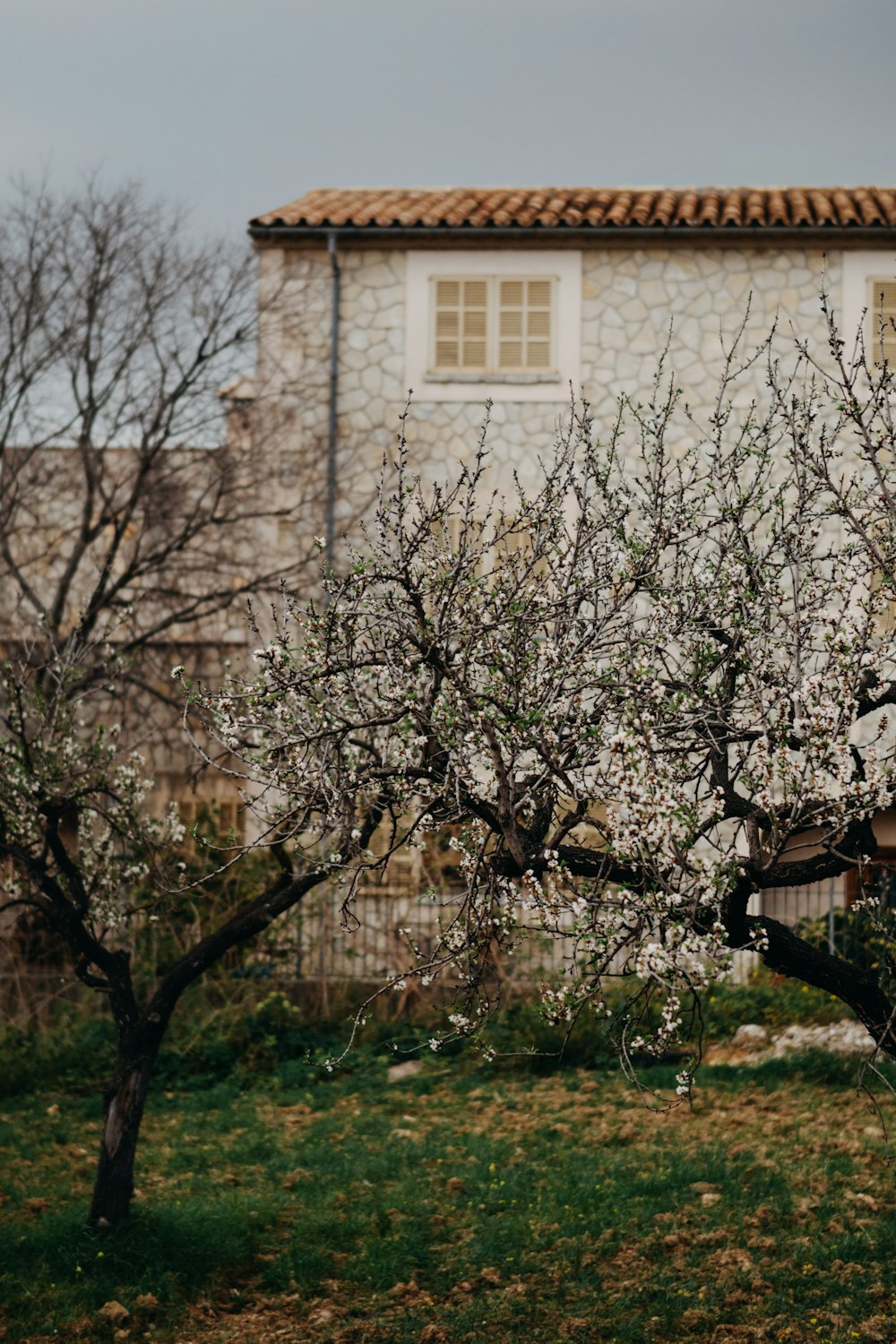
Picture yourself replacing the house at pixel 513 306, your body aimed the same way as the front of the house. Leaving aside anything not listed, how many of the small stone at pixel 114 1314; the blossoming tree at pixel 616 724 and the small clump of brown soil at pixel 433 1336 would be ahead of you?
3

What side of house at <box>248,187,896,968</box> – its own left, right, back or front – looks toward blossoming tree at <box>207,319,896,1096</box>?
front

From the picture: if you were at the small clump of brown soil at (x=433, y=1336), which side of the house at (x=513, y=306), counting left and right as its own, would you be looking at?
front

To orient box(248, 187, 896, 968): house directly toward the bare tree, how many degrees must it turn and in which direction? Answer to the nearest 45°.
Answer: approximately 90° to its right

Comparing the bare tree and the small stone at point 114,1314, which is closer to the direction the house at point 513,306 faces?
the small stone

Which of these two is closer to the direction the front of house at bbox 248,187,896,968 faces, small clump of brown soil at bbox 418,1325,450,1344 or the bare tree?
the small clump of brown soil

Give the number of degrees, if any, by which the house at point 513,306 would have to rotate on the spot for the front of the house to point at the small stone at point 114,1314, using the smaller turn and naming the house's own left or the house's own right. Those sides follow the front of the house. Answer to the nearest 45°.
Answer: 0° — it already faces it

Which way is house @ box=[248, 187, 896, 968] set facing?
toward the camera
